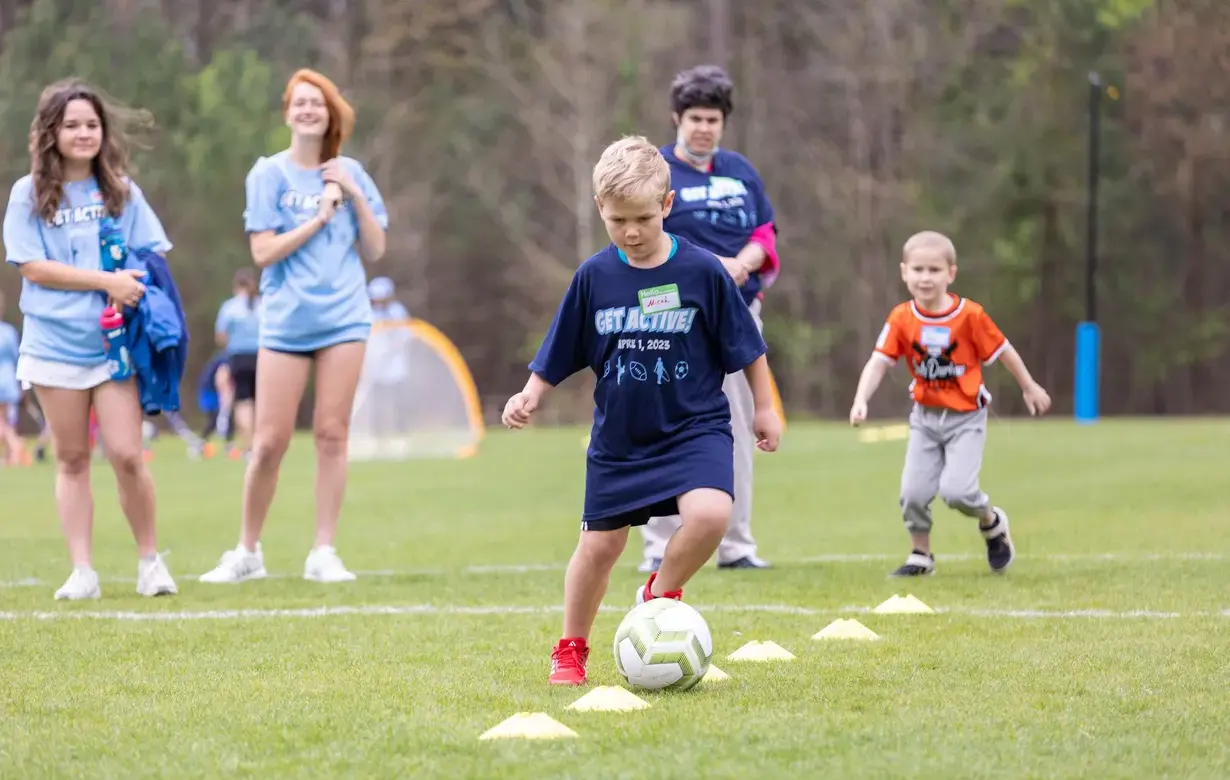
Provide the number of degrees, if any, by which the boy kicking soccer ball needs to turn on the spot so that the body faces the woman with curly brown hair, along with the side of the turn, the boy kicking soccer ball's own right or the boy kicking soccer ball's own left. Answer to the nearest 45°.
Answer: approximately 135° to the boy kicking soccer ball's own right

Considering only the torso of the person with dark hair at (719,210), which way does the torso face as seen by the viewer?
toward the camera

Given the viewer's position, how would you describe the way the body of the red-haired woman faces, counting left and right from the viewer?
facing the viewer

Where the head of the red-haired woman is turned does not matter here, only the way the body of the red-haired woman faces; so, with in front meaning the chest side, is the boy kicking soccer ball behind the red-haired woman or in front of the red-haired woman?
in front

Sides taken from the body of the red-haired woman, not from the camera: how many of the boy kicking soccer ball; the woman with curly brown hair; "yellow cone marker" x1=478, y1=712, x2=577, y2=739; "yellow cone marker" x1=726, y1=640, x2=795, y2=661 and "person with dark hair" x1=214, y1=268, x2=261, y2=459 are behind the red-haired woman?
1

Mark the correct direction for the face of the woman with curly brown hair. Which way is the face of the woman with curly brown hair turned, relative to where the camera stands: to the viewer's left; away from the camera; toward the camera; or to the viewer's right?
toward the camera

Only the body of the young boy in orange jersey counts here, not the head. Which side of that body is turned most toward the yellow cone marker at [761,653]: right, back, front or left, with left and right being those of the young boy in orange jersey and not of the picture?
front

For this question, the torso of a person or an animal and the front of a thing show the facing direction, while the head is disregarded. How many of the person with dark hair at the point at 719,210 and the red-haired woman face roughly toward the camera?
2

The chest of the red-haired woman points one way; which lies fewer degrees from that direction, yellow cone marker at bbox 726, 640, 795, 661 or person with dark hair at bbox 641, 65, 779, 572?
the yellow cone marker

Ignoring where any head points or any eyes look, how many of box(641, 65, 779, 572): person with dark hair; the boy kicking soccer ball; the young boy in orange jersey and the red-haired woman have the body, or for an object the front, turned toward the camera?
4

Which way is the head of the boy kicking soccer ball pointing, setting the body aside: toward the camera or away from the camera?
toward the camera

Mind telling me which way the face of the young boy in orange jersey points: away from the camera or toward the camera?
toward the camera

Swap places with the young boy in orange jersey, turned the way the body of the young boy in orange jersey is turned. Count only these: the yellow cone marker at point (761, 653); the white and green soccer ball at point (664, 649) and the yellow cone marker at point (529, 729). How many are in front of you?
3

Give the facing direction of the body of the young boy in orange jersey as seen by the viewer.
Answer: toward the camera

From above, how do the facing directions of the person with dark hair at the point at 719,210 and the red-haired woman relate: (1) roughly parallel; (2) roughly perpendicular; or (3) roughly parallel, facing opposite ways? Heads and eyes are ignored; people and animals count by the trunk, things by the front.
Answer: roughly parallel

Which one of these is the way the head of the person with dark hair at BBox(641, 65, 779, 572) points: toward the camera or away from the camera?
toward the camera

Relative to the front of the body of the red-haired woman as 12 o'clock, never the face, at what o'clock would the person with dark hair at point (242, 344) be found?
The person with dark hair is roughly at 6 o'clock from the red-haired woman.

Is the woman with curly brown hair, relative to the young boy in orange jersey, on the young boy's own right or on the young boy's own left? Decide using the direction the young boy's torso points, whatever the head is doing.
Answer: on the young boy's own right
